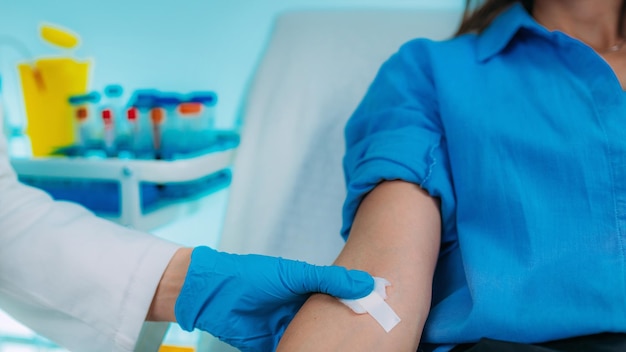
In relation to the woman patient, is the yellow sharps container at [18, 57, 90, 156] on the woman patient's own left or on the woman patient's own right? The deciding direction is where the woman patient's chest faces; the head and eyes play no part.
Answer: on the woman patient's own right

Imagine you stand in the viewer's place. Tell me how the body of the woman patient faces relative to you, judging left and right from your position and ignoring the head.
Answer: facing the viewer

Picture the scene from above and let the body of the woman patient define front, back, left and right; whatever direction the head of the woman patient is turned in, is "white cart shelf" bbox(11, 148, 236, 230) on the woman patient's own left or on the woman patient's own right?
on the woman patient's own right
